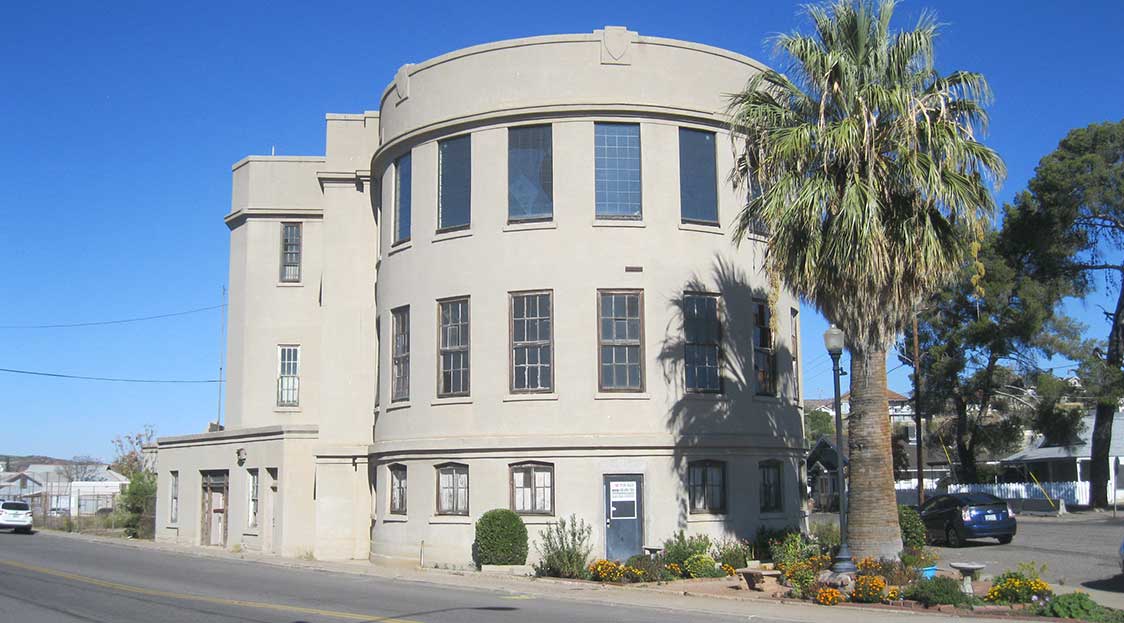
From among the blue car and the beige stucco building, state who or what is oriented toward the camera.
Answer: the beige stucco building

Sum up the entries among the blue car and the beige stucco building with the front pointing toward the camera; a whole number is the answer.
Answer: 1

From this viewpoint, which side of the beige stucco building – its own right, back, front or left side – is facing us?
front

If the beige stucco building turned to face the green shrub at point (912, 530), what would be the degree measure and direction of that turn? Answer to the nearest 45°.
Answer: approximately 90° to its left

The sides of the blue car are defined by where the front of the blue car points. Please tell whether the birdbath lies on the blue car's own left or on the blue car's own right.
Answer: on the blue car's own left

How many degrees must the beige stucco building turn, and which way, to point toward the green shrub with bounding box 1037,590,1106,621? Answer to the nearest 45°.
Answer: approximately 45° to its left

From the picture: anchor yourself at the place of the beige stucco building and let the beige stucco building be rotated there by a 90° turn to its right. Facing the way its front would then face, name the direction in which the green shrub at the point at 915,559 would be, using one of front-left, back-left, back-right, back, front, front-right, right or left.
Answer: back-left

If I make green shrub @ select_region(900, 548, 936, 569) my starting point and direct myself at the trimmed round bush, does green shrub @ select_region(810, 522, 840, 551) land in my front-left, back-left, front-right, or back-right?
front-right

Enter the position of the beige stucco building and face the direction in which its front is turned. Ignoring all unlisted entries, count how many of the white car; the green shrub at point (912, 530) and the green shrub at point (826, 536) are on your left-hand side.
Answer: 2
